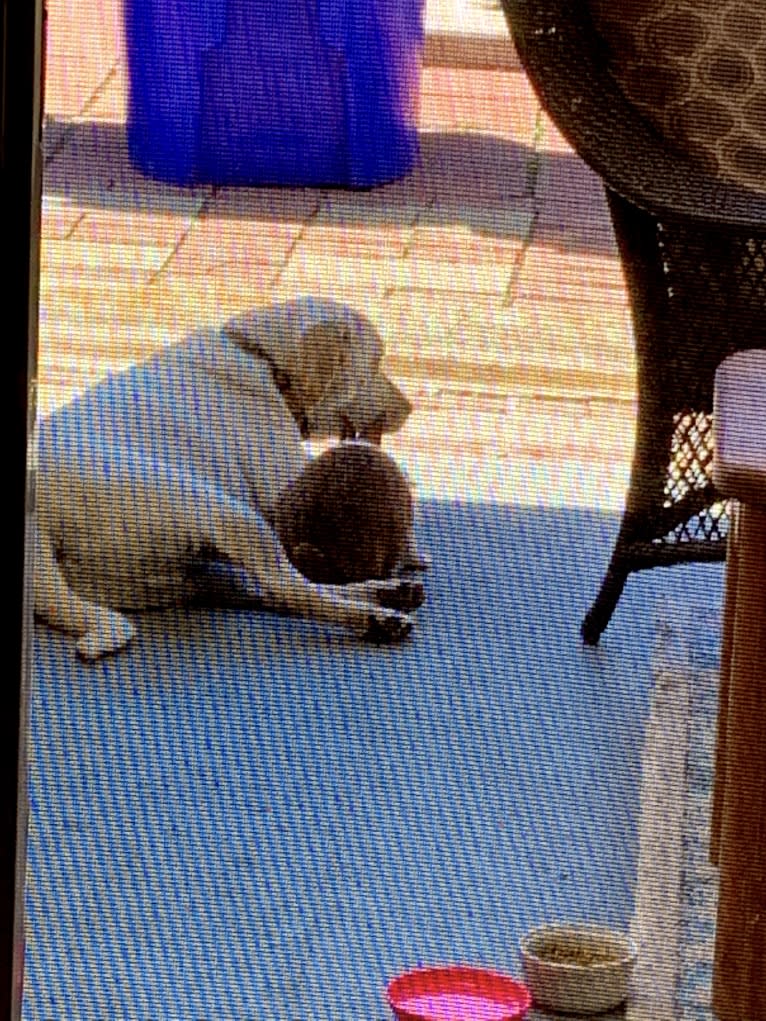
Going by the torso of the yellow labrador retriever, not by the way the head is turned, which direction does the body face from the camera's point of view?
to the viewer's right
